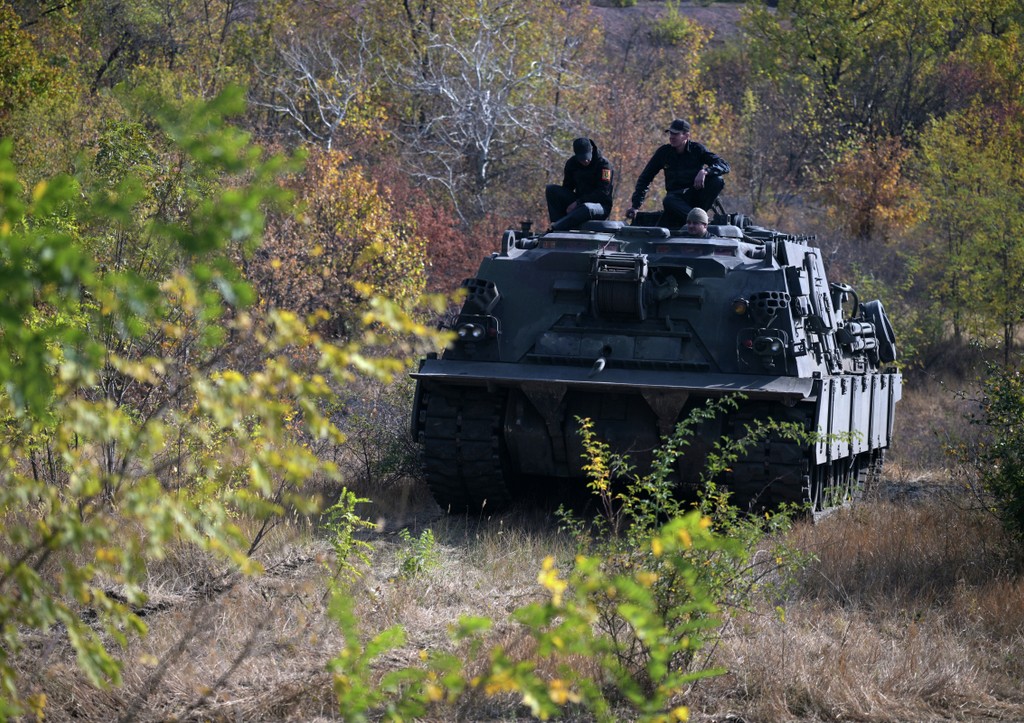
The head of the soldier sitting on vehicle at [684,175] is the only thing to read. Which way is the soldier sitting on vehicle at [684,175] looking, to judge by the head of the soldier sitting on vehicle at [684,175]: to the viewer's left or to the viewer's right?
to the viewer's left

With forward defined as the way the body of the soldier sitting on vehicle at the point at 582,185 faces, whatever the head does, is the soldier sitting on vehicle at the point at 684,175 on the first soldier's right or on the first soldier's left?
on the first soldier's left

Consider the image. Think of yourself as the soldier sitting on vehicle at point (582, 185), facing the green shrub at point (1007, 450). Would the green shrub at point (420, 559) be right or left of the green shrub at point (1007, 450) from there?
right

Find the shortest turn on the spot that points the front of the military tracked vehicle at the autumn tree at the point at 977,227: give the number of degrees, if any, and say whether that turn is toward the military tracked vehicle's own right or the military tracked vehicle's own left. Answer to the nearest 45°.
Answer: approximately 180°

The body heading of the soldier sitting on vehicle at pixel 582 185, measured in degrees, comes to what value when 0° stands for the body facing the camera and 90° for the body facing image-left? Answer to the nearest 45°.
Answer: approximately 45°

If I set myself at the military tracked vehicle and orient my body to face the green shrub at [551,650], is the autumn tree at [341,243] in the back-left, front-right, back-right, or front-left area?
back-right
